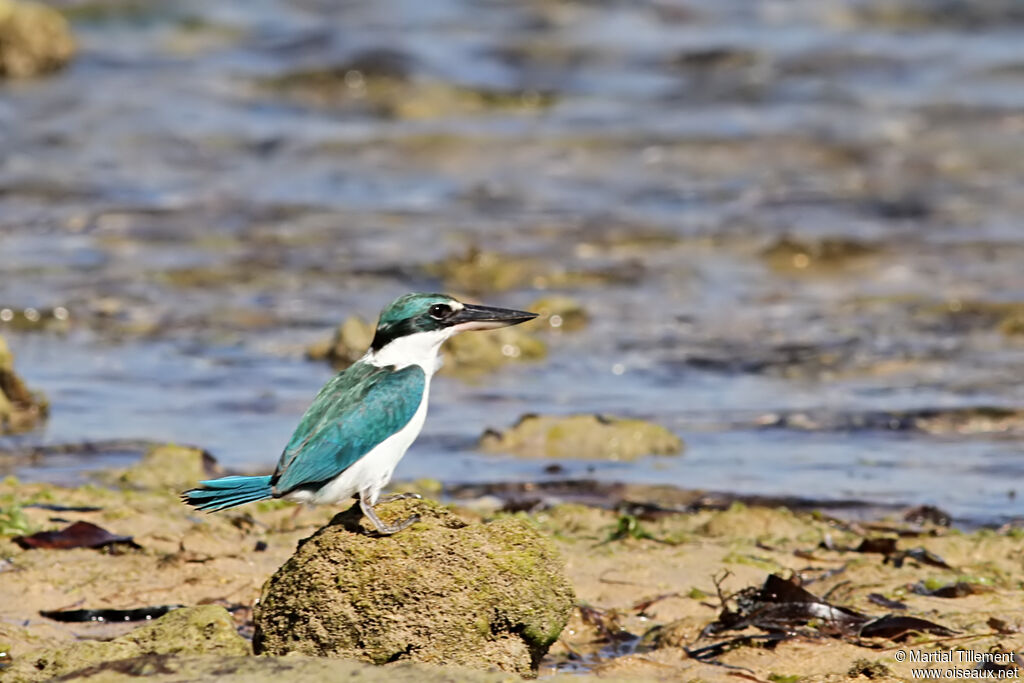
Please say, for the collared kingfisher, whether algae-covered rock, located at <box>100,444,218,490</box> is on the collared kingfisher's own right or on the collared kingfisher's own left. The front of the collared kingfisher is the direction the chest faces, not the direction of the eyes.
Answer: on the collared kingfisher's own left

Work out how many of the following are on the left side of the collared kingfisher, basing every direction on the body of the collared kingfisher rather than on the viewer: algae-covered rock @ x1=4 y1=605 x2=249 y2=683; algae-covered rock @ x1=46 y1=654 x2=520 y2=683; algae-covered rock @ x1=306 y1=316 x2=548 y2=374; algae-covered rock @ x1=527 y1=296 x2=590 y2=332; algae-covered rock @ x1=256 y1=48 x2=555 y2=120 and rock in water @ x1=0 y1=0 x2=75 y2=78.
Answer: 4

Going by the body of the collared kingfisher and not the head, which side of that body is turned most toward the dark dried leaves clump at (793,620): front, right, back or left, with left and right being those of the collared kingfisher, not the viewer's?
front

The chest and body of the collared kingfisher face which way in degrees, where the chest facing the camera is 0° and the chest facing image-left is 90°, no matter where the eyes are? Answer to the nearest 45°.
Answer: approximately 270°

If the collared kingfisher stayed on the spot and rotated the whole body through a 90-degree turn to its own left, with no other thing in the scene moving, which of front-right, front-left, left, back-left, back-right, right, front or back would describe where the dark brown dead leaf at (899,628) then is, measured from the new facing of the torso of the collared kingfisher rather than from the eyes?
right

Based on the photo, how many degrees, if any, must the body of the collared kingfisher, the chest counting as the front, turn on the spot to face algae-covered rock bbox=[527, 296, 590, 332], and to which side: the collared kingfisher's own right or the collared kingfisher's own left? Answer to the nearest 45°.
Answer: approximately 90° to the collared kingfisher's own left

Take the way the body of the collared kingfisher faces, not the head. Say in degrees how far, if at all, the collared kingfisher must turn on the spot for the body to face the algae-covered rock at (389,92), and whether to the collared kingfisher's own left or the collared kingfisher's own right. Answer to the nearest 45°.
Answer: approximately 90° to the collared kingfisher's own left

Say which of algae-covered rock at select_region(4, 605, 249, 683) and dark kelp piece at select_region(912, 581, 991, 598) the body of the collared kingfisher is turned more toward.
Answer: the dark kelp piece

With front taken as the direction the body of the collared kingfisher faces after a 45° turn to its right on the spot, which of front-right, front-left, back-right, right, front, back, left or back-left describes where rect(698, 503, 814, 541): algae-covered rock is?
left

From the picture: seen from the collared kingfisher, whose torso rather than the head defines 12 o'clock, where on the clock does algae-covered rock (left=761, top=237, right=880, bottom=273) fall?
The algae-covered rock is roughly at 10 o'clock from the collared kingfisher.

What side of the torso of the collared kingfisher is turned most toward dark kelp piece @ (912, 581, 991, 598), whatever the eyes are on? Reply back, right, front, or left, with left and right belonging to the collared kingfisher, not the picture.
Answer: front

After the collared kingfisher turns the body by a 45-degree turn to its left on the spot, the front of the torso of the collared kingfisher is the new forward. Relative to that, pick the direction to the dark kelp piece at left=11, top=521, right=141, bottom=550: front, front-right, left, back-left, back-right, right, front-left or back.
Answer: left

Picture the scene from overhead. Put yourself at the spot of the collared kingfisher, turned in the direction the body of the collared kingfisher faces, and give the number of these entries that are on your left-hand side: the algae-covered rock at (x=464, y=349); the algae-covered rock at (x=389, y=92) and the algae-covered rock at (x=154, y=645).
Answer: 2
